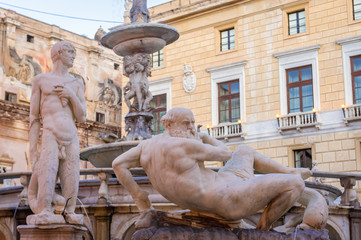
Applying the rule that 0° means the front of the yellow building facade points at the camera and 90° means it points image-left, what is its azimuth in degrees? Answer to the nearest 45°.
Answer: approximately 45°

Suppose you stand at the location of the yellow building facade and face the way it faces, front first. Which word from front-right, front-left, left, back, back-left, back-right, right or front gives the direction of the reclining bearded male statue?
front-left

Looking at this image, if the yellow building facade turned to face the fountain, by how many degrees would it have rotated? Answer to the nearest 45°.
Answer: approximately 45° to its left

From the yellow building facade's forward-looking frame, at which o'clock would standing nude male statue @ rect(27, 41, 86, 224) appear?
The standing nude male statue is roughly at 11 o'clock from the yellow building facade.
